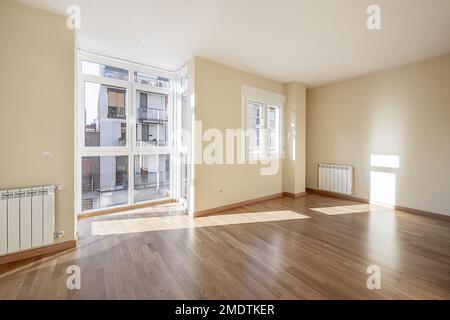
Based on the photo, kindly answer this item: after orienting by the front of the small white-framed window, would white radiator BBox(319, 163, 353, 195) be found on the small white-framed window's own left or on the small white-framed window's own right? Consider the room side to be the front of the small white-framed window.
on the small white-framed window's own left

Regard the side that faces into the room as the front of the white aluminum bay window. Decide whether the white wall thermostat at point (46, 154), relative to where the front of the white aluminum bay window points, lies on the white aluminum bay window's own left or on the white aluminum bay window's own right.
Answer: on the white aluminum bay window's own right

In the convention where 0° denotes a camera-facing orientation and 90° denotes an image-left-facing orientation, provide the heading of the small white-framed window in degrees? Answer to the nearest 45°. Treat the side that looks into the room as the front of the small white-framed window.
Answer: approximately 315°

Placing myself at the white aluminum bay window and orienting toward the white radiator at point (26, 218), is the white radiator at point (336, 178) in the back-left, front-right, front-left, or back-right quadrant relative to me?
back-left

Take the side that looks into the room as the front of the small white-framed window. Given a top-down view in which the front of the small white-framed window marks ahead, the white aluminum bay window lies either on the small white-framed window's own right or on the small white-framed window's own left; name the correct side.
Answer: on the small white-framed window's own right

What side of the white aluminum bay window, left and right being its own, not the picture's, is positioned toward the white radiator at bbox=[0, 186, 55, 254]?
right

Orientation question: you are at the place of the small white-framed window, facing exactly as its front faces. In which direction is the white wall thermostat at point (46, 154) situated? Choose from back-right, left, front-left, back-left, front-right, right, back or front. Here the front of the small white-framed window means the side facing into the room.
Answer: right

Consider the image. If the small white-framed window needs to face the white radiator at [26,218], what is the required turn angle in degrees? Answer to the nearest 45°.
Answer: approximately 90° to its right

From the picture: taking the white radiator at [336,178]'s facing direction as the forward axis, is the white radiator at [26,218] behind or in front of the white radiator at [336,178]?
in front
